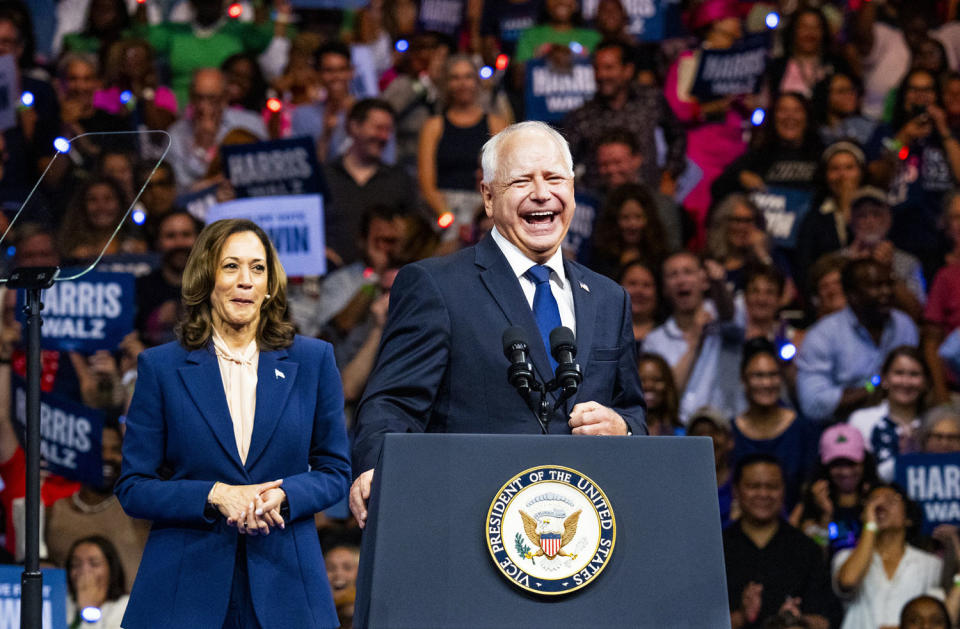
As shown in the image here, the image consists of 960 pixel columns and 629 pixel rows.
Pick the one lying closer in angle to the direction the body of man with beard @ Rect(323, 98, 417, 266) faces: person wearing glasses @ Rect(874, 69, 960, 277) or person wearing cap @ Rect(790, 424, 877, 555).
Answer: the person wearing cap

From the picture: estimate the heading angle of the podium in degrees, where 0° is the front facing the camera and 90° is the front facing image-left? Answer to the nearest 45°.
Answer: approximately 0°

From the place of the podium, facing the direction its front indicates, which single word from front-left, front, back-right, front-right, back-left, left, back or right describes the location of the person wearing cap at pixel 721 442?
back

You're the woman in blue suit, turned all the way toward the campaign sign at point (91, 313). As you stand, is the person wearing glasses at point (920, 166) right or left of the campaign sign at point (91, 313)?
right

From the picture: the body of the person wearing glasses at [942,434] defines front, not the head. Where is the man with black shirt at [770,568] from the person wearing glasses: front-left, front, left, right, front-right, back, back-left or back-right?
front-right
